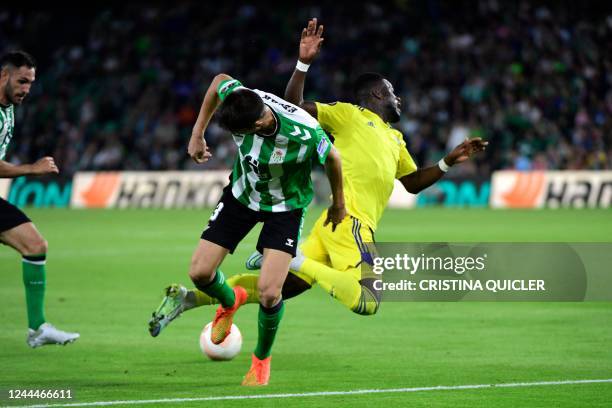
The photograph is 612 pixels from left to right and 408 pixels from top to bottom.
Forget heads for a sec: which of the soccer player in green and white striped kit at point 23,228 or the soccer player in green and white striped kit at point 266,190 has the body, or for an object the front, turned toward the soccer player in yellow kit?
the soccer player in green and white striped kit at point 23,228

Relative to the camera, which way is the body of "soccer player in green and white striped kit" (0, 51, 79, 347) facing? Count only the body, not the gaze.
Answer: to the viewer's right

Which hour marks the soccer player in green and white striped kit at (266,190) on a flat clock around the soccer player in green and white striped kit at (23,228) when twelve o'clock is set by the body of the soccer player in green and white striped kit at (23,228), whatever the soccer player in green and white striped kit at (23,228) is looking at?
the soccer player in green and white striped kit at (266,190) is roughly at 1 o'clock from the soccer player in green and white striped kit at (23,228).

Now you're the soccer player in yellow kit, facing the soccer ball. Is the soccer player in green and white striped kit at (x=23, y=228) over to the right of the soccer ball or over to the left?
right

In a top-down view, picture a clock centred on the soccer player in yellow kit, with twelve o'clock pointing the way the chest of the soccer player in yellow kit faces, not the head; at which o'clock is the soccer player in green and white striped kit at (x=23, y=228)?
The soccer player in green and white striped kit is roughly at 4 o'clock from the soccer player in yellow kit.

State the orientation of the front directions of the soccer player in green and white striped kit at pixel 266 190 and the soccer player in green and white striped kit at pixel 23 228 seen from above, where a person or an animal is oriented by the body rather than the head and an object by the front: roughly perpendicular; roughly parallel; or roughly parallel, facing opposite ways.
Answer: roughly perpendicular

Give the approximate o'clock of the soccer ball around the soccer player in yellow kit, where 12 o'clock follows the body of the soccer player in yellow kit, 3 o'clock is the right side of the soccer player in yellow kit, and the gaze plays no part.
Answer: The soccer ball is roughly at 3 o'clock from the soccer player in yellow kit.

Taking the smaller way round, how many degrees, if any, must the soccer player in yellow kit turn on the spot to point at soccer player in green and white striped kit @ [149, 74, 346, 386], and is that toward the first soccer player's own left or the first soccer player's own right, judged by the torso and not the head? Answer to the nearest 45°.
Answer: approximately 90° to the first soccer player's own right

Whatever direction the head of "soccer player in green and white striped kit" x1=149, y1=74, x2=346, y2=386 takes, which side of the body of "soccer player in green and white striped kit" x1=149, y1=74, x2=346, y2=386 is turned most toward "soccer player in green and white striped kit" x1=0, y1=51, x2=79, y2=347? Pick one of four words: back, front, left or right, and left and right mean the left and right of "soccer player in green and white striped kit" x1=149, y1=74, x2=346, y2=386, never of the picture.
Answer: right

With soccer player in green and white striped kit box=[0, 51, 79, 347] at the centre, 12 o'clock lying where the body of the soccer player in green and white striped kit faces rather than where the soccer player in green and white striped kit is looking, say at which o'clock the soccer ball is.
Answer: The soccer ball is roughly at 1 o'clock from the soccer player in green and white striped kit.
